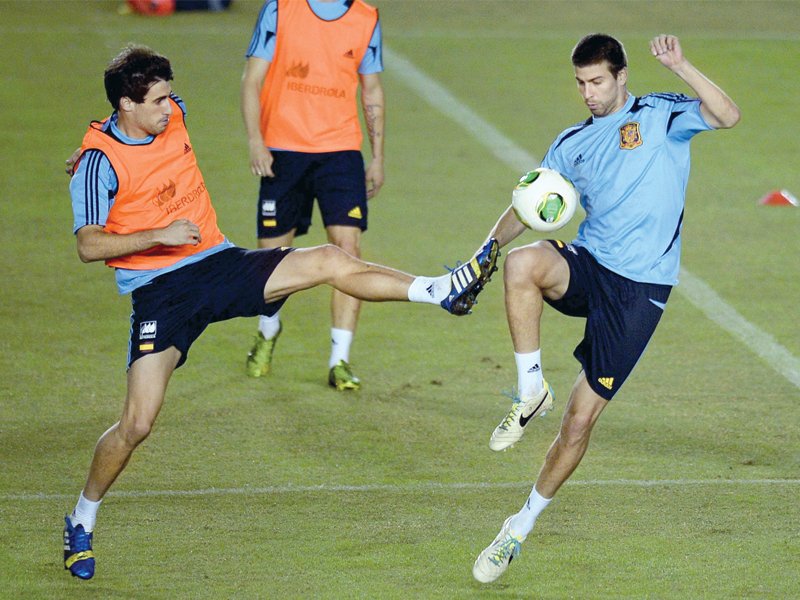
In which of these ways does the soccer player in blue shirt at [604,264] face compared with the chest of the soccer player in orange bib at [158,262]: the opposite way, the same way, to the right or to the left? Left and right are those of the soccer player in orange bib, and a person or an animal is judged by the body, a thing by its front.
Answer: to the right

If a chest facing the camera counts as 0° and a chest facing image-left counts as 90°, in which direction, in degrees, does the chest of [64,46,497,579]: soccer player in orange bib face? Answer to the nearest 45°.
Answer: approximately 315°

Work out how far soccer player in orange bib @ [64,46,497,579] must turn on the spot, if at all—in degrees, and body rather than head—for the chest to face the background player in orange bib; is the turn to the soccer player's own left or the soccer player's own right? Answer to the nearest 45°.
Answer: approximately 135° to the soccer player's own left
